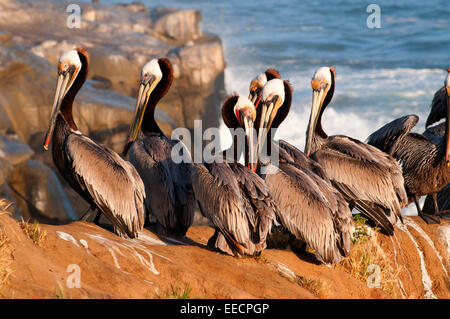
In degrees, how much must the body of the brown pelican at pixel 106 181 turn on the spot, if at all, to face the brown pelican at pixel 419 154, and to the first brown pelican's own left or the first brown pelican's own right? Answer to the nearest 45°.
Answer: approximately 180°

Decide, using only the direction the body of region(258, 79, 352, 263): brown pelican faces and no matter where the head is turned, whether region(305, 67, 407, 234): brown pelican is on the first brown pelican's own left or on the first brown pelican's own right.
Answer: on the first brown pelican's own right

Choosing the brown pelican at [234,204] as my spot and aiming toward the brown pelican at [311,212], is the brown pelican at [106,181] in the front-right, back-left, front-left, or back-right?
back-left

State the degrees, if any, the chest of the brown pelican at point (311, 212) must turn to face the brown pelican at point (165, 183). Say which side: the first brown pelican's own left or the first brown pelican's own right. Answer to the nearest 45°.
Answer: approximately 45° to the first brown pelican's own left

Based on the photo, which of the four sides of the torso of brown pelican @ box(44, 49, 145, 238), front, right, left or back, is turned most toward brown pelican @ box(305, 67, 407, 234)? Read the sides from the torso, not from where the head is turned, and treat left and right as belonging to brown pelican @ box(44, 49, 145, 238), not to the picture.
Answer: back

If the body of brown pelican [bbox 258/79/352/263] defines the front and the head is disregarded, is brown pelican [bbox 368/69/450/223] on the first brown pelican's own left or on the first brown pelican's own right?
on the first brown pelican's own right

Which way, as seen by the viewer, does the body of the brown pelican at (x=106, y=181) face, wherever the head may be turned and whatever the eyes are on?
to the viewer's left
